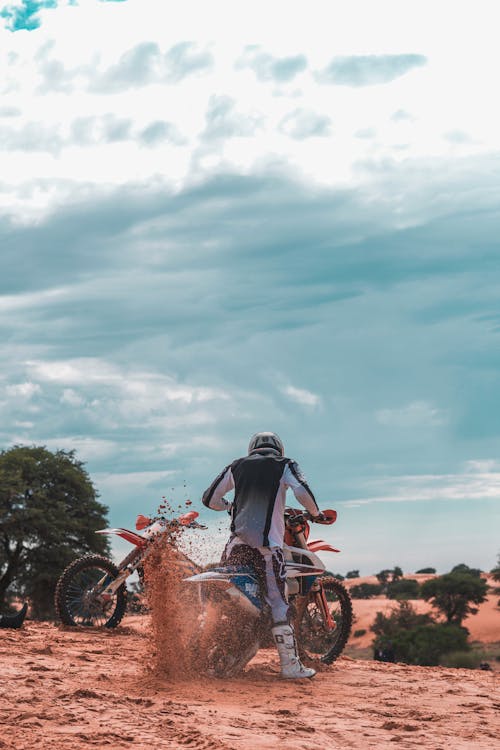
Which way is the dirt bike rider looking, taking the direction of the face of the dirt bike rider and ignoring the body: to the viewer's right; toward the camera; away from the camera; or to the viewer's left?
away from the camera

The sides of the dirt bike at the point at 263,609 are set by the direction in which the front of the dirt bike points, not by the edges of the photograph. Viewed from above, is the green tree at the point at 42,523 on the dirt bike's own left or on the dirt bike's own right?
on the dirt bike's own left

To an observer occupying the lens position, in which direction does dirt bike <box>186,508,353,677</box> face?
facing away from the viewer and to the right of the viewer

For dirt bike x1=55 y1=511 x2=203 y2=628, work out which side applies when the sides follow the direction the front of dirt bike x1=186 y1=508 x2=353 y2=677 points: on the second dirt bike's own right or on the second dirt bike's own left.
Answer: on the second dirt bike's own left

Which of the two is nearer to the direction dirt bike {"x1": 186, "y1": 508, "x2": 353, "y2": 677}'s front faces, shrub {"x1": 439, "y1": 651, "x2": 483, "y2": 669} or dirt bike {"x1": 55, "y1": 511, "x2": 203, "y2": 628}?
the shrub

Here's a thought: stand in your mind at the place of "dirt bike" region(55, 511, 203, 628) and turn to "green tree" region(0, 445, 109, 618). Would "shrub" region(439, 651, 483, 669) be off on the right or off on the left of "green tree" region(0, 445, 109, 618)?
right
